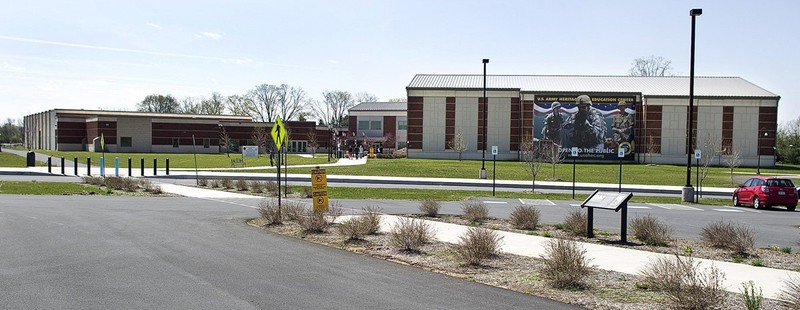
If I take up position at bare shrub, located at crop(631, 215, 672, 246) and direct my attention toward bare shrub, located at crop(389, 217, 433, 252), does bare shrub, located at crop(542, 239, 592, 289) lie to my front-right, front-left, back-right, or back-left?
front-left

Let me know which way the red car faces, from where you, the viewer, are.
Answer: facing away from the viewer and to the left of the viewer

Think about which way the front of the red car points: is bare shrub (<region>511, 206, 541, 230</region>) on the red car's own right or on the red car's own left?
on the red car's own left

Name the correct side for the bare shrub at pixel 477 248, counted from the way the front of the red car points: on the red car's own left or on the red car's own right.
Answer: on the red car's own left

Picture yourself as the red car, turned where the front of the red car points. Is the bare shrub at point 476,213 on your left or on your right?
on your left

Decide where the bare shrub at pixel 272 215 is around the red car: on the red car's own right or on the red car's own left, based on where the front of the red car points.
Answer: on the red car's own left

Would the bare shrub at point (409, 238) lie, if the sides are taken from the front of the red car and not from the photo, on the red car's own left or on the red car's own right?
on the red car's own left

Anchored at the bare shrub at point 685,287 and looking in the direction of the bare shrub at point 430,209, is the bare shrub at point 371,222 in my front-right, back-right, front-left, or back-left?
front-left

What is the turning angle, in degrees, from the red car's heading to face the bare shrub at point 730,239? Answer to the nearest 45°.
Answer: approximately 135° to its left

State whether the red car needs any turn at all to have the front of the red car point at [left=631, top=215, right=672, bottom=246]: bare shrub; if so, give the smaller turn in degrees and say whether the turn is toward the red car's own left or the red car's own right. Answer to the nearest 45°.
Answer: approximately 135° to the red car's own left
